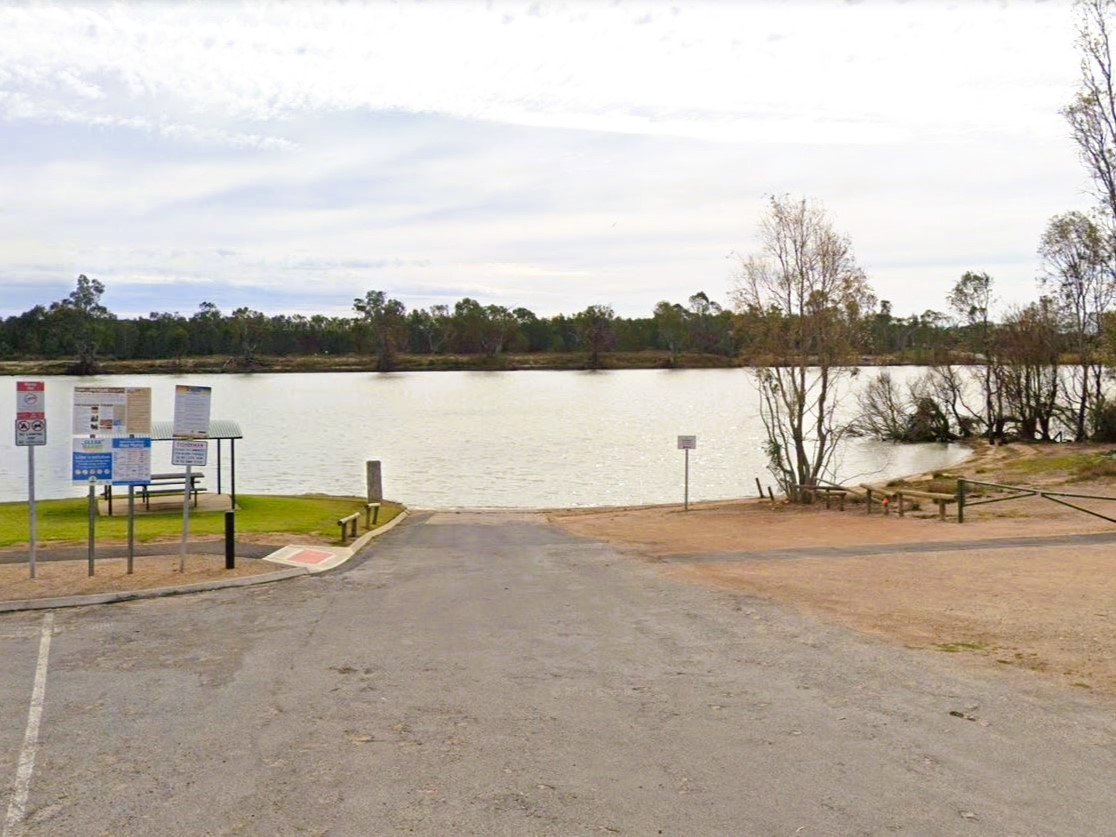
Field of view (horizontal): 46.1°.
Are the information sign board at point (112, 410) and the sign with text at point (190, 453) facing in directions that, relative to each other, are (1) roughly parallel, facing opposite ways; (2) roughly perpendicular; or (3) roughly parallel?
roughly parallel

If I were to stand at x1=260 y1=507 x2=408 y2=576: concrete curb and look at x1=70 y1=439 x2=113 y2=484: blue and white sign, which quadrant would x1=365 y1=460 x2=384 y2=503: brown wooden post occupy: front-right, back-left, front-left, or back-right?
back-right

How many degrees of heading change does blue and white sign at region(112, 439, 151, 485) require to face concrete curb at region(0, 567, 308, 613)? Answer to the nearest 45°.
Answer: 0° — it already faces it

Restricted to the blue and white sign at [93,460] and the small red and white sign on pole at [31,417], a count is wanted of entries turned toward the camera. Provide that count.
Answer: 2

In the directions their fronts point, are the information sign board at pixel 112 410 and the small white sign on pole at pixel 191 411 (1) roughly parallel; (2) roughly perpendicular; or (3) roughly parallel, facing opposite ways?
roughly parallel

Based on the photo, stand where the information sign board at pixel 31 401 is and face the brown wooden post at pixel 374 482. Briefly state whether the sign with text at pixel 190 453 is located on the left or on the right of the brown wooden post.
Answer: right

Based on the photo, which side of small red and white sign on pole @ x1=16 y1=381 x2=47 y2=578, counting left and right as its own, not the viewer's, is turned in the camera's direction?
front

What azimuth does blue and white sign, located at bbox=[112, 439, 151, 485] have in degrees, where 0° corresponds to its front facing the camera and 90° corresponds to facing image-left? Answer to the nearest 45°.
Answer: approximately 0°

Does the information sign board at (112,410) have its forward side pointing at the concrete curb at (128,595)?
yes

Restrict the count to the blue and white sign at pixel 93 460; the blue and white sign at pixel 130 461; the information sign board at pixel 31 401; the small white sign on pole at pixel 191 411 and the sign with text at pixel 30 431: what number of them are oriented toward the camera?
5

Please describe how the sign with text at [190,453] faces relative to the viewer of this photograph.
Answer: facing the viewer

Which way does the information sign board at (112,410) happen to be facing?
toward the camera

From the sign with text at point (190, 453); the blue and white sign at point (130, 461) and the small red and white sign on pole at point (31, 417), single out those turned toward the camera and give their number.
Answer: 3

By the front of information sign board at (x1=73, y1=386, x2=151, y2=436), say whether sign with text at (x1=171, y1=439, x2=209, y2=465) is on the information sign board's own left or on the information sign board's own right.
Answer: on the information sign board's own left

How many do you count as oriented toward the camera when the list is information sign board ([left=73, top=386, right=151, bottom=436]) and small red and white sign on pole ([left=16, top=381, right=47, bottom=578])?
2
